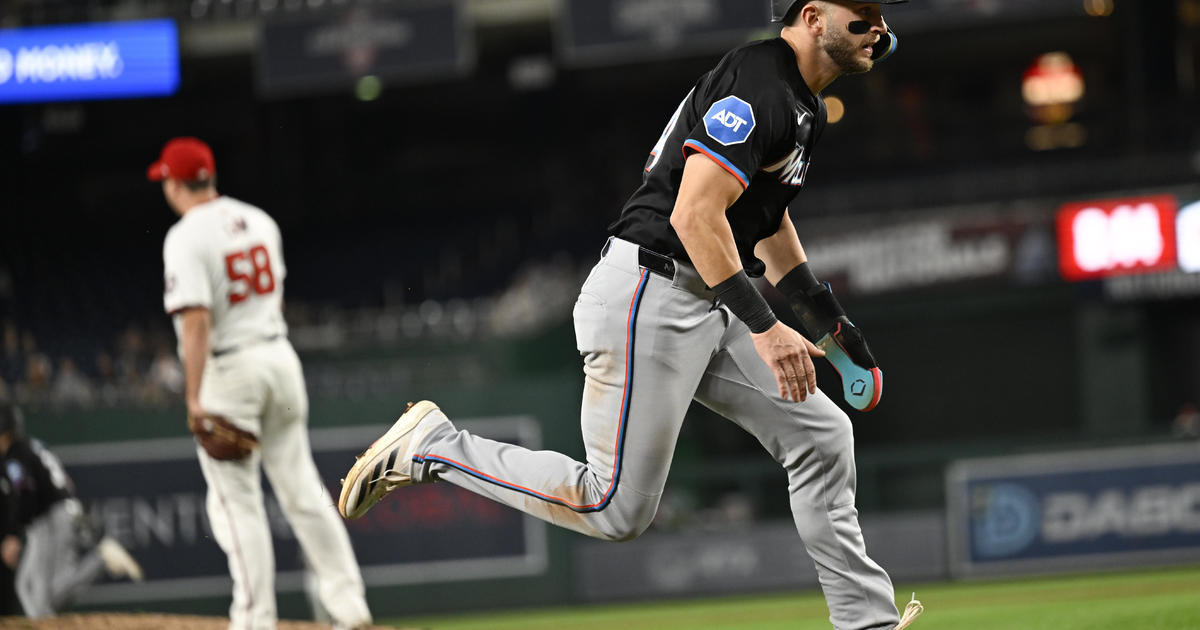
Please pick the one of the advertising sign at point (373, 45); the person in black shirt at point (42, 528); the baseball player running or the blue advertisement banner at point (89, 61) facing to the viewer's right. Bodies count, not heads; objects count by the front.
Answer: the baseball player running

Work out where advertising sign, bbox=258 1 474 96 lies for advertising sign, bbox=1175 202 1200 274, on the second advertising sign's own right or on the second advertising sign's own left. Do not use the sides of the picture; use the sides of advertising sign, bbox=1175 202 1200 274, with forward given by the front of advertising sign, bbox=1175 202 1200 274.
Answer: on the second advertising sign's own right

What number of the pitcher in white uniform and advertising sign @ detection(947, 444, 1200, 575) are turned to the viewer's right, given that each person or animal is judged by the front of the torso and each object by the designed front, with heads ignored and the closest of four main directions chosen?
0

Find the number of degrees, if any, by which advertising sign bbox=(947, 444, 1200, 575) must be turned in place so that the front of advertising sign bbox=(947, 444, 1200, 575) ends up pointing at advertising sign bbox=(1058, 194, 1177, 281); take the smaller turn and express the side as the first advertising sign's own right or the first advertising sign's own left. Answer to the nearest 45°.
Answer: approximately 180°

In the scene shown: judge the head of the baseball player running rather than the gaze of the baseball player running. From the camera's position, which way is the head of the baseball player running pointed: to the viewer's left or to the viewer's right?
to the viewer's right

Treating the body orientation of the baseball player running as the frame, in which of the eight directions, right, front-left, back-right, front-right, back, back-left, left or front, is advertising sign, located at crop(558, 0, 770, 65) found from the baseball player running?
left

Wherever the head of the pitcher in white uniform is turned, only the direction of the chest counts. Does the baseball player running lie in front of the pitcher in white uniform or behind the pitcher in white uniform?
behind

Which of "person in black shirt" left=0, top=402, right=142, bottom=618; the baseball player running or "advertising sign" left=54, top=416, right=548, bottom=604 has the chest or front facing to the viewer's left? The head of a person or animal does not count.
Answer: the person in black shirt

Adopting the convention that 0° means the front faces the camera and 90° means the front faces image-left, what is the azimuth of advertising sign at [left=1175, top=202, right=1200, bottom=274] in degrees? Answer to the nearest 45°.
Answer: approximately 0°

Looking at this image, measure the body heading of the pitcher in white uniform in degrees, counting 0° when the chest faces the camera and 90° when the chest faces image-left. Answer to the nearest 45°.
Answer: approximately 135°

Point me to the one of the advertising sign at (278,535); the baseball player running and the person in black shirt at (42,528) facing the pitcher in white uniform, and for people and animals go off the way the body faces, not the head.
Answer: the advertising sign

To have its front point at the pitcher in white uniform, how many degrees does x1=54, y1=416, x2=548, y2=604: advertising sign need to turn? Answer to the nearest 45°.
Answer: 0° — it already faces them

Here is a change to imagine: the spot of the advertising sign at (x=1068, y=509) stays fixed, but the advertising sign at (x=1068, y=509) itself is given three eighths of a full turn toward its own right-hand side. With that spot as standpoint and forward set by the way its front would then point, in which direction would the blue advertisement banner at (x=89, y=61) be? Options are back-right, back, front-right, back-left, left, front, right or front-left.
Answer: front-left

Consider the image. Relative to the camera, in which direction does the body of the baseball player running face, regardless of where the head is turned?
to the viewer's right

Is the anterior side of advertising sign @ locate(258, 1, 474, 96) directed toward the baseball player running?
yes

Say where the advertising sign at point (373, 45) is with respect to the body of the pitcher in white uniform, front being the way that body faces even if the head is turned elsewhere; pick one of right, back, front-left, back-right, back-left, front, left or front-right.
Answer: front-right

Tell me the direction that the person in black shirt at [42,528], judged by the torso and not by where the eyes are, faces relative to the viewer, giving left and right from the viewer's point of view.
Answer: facing to the left of the viewer
